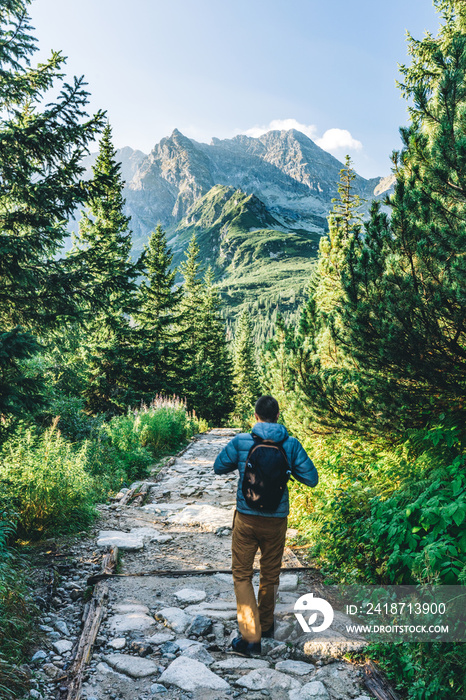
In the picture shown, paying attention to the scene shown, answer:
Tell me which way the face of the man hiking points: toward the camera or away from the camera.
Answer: away from the camera

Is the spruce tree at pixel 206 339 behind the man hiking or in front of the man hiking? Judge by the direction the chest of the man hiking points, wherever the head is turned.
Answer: in front

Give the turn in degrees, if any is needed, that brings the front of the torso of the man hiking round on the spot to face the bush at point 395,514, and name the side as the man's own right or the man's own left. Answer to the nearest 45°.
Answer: approximately 45° to the man's own right

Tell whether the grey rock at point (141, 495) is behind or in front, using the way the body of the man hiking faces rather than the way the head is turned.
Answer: in front

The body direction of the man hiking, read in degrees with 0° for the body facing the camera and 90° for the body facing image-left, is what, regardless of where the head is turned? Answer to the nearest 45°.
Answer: approximately 180°

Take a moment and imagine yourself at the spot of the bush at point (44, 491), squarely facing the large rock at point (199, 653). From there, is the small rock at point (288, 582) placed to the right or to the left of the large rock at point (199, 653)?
left

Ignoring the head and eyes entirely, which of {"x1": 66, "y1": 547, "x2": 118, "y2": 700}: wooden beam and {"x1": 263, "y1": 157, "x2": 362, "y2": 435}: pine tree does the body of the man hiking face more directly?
the pine tree
